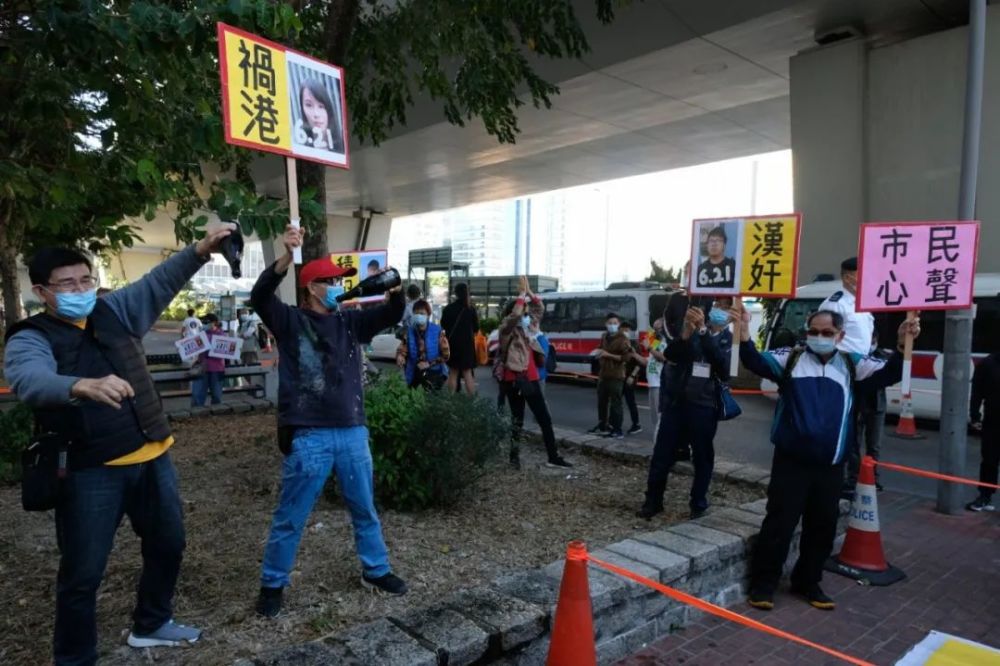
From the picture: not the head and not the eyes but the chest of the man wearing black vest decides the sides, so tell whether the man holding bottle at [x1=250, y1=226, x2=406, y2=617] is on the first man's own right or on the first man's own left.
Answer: on the first man's own left

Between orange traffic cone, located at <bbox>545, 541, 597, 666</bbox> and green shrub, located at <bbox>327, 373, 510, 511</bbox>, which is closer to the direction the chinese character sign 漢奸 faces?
the orange traffic cone

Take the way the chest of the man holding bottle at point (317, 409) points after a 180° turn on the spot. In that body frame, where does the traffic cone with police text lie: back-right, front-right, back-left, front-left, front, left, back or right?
back-right

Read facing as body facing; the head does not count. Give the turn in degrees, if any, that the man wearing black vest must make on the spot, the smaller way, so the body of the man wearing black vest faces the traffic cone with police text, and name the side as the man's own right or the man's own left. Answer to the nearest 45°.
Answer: approximately 45° to the man's own left

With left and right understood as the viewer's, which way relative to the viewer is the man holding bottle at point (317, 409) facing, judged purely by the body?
facing the viewer and to the right of the viewer

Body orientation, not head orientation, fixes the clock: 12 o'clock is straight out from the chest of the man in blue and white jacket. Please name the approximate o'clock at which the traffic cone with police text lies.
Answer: The traffic cone with police text is roughly at 7 o'clock from the man in blue and white jacket.

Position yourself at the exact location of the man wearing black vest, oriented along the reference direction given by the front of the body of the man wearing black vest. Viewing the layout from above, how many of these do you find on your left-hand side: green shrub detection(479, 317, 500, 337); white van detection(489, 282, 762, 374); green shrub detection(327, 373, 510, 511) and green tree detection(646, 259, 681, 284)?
4

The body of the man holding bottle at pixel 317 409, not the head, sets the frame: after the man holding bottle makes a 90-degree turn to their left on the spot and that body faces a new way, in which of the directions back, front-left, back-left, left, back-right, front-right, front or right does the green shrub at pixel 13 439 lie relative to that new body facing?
left

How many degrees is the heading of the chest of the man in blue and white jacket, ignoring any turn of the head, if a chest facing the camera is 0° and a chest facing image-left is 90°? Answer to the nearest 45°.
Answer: approximately 0°

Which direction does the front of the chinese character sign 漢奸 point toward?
toward the camera

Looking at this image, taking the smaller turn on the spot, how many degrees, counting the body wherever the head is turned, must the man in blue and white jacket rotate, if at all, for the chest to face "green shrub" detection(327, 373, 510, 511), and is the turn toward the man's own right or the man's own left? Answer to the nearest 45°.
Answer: approximately 90° to the man's own right
